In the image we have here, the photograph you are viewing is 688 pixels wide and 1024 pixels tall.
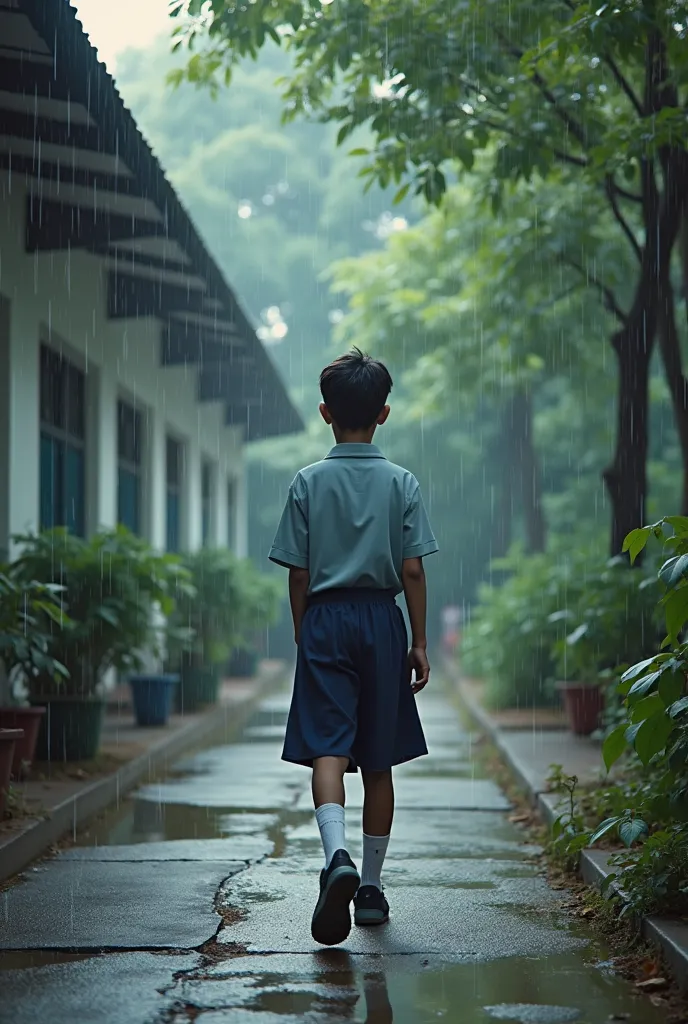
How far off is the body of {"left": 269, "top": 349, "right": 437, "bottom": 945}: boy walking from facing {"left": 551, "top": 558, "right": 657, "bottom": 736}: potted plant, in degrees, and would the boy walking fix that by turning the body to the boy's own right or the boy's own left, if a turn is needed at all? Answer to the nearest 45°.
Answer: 0° — they already face it

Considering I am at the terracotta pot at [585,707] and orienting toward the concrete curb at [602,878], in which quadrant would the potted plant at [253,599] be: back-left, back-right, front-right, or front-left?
back-right

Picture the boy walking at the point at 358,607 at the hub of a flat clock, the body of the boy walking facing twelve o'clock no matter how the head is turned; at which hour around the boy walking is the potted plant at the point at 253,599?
The potted plant is roughly at 12 o'clock from the boy walking.

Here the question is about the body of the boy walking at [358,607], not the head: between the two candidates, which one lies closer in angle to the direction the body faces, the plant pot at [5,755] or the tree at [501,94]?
the tree

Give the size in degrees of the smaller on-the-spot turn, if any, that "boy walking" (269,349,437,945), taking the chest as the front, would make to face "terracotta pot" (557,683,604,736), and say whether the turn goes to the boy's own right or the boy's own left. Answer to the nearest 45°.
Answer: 0° — they already face it

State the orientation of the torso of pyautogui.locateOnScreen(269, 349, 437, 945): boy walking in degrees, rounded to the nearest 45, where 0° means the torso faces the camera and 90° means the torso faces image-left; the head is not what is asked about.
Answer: approximately 180°

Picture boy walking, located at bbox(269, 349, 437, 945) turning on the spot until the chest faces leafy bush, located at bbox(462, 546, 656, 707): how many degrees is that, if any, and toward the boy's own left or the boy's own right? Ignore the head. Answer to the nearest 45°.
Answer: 0° — they already face it

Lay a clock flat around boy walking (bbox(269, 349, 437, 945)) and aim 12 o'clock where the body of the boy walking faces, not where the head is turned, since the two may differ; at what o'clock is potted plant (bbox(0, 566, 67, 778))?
The potted plant is roughly at 11 o'clock from the boy walking.
